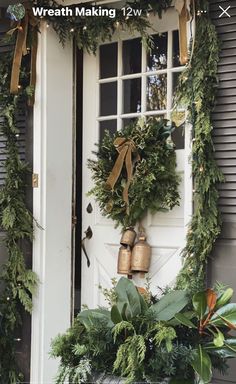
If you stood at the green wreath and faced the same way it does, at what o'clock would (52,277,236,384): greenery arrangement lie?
The greenery arrangement is roughly at 12 o'clock from the green wreath.

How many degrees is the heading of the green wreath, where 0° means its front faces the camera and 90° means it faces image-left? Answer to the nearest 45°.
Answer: approximately 0°
